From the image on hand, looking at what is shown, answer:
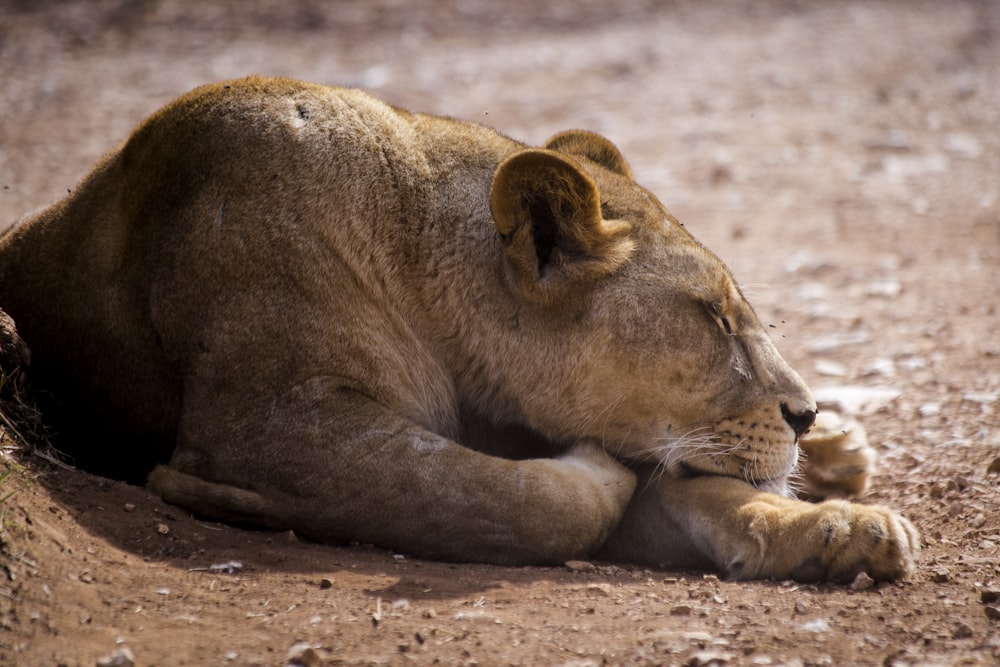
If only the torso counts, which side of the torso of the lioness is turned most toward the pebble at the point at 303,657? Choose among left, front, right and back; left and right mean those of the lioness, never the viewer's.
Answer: right

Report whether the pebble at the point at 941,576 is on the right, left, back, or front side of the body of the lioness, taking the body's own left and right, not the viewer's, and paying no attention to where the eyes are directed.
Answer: front

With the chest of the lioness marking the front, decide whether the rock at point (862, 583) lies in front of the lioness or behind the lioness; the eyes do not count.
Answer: in front

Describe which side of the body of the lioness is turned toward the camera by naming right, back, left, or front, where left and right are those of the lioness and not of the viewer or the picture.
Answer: right

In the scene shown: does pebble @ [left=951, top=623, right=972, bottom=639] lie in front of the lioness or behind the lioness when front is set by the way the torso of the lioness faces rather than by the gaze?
in front

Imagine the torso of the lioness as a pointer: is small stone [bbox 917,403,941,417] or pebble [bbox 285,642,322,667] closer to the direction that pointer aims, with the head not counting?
the small stone

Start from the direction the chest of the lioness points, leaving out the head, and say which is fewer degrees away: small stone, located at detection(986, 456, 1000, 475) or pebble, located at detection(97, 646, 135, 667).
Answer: the small stone

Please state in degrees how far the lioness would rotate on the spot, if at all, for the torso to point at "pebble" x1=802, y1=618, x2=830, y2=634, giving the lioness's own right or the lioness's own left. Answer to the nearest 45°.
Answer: approximately 45° to the lioness's own right

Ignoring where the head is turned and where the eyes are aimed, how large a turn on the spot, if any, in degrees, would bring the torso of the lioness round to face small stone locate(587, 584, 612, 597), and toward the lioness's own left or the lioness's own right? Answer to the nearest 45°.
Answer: approximately 45° to the lioness's own right
